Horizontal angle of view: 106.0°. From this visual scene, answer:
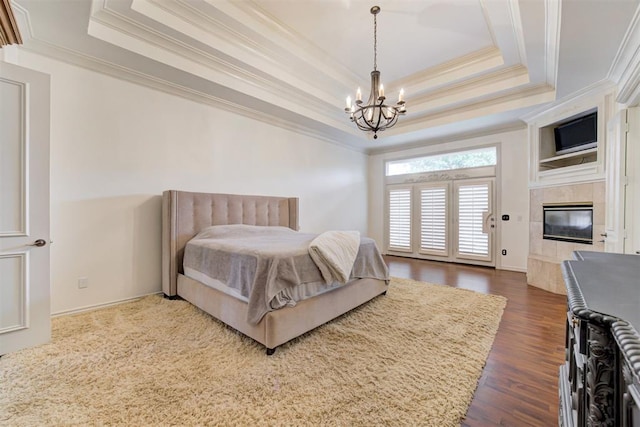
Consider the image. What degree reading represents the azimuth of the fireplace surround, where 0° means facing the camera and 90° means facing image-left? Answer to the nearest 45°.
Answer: approximately 45°

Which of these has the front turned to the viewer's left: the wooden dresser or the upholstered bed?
the wooden dresser

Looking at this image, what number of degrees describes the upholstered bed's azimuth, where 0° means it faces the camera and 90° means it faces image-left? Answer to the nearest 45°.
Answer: approximately 315°

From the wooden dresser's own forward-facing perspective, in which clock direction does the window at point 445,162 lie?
The window is roughly at 2 o'clock from the wooden dresser.

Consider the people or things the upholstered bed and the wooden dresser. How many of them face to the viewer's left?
1

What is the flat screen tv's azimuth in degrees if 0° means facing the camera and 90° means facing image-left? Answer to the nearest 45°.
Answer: approximately 45°

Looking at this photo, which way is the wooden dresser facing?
to the viewer's left

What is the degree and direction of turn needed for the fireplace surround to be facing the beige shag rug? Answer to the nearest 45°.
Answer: approximately 45° to its left

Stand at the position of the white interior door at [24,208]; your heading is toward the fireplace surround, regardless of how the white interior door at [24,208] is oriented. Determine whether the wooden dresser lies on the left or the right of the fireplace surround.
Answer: right

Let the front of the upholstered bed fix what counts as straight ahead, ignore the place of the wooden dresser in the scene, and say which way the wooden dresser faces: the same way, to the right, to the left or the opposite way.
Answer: the opposite way

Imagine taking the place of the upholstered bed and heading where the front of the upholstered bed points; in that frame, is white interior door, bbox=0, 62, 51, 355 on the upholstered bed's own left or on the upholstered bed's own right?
on the upholstered bed's own right

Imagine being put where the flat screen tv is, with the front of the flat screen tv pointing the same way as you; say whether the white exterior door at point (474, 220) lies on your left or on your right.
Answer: on your right
